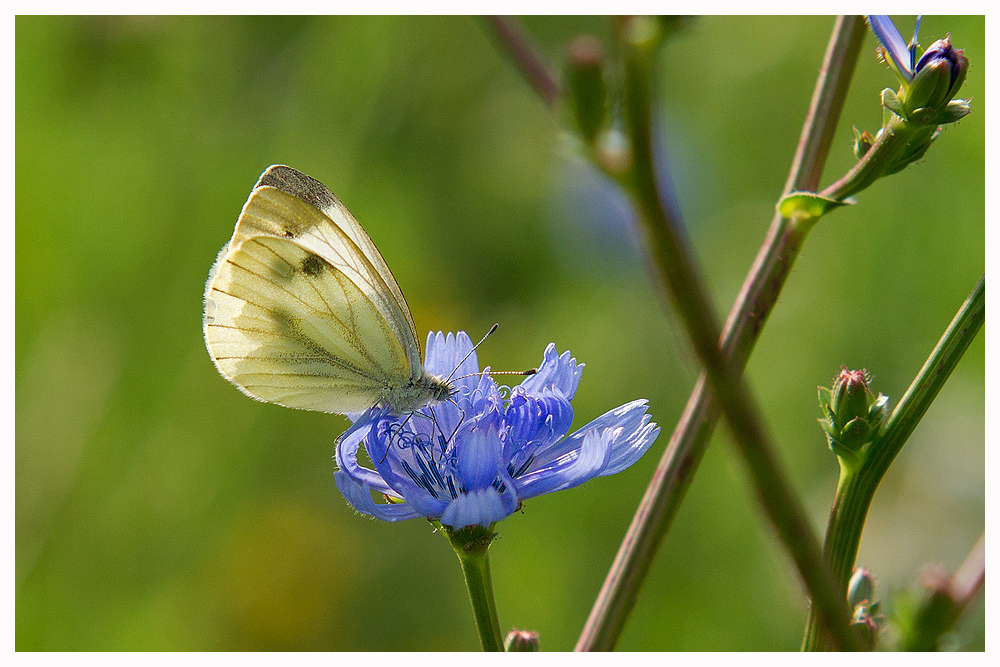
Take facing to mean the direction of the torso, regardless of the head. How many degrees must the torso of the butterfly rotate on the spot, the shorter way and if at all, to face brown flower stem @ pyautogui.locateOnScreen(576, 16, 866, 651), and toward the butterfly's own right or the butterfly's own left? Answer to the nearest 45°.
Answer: approximately 45° to the butterfly's own right

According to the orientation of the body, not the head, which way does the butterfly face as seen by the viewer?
to the viewer's right

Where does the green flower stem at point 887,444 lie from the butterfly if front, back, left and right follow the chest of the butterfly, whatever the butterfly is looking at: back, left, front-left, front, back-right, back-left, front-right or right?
front-right
